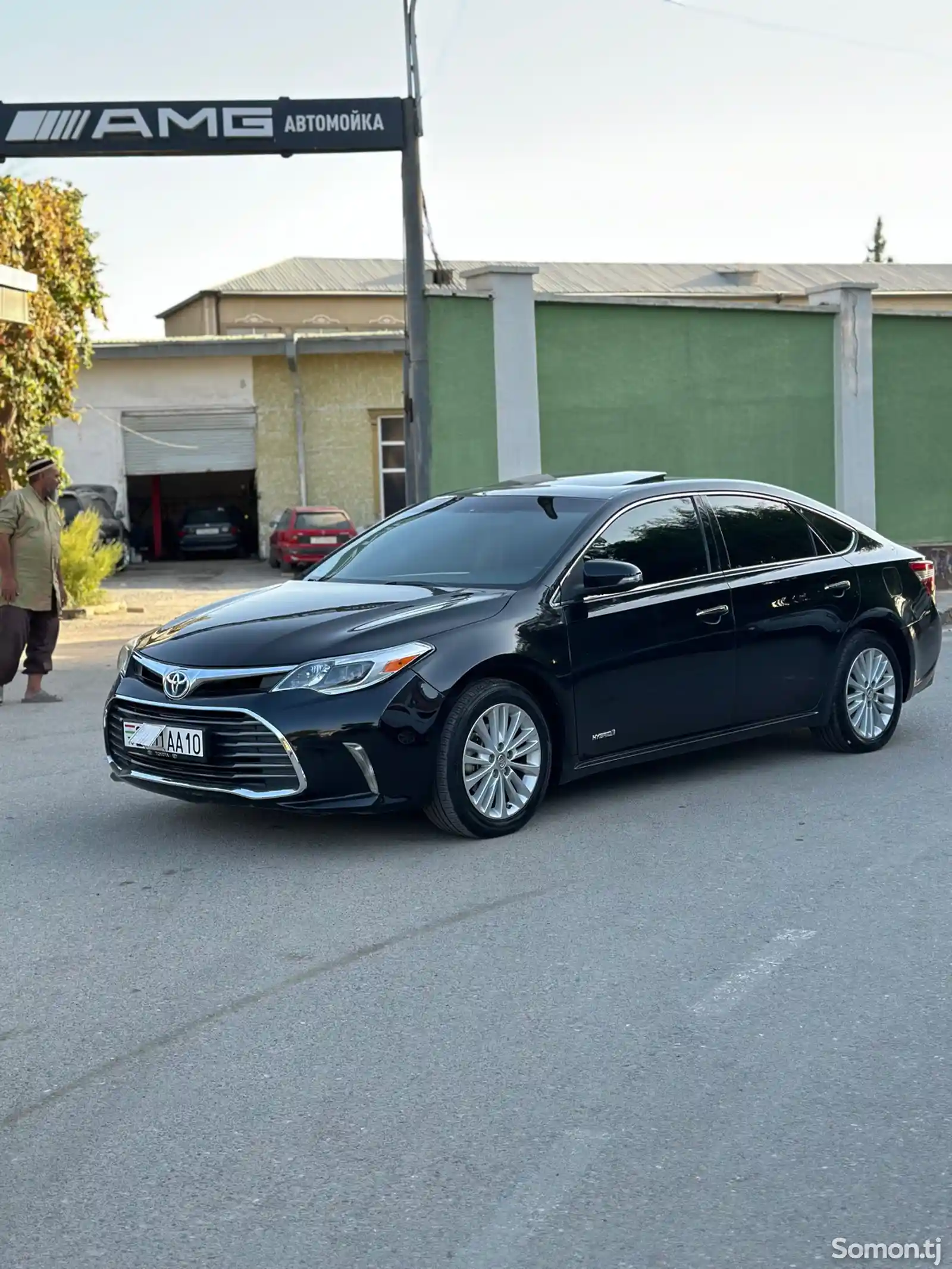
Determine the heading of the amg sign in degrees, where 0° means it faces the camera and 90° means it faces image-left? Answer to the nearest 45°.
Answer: approximately 0°

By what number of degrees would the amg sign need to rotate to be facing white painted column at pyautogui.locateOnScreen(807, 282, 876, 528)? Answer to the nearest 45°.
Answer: approximately 90° to its left

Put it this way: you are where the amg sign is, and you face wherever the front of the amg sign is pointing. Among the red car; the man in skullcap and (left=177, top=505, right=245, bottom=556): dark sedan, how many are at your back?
2

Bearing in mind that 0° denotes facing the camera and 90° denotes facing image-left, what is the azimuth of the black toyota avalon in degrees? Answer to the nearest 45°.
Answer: approximately 45°

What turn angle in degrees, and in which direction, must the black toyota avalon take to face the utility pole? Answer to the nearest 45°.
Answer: approximately 135° to its right

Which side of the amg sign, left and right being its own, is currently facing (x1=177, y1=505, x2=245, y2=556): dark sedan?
back

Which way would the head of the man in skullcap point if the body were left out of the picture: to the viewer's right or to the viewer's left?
to the viewer's right
